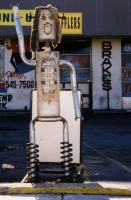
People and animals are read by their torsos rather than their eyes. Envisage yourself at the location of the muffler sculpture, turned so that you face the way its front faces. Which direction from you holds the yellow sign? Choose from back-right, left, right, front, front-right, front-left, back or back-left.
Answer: back

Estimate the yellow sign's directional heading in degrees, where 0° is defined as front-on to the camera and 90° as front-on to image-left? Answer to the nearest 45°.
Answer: approximately 0°

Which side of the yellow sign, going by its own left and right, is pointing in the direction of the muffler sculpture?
front

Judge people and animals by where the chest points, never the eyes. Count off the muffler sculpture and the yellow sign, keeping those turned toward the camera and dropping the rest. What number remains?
2
